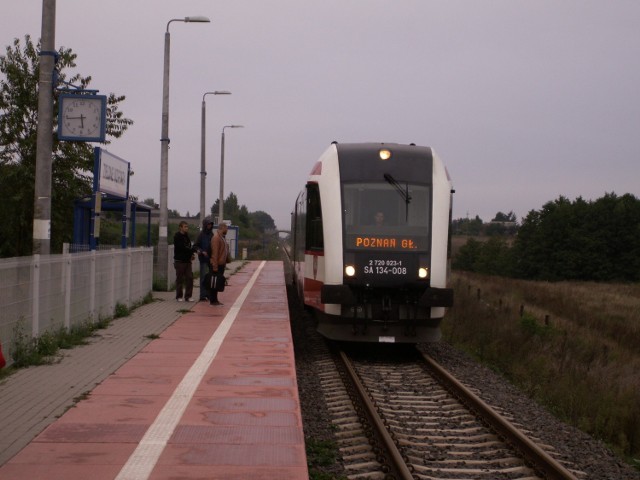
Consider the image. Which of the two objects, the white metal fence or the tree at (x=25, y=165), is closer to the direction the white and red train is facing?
the white metal fence

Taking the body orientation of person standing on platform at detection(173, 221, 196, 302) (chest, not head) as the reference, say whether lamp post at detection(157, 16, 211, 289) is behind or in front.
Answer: behind

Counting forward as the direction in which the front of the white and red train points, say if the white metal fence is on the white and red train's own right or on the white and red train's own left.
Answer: on the white and red train's own right

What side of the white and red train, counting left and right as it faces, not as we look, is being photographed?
front

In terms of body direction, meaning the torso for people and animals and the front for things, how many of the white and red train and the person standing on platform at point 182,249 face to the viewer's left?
0

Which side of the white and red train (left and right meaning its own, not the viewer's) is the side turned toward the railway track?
front

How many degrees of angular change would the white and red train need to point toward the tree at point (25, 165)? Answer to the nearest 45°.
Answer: approximately 135° to its right

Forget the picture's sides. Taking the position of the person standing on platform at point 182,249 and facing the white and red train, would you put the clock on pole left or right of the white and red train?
right

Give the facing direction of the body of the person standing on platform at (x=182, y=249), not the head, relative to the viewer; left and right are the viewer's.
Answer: facing the viewer and to the right of the viewer

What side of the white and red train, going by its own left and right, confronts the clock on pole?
right

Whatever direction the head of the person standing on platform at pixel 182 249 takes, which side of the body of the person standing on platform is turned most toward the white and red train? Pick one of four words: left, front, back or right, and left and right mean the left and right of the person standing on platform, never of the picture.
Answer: front

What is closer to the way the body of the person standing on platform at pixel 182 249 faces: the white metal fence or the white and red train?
the white and red train
